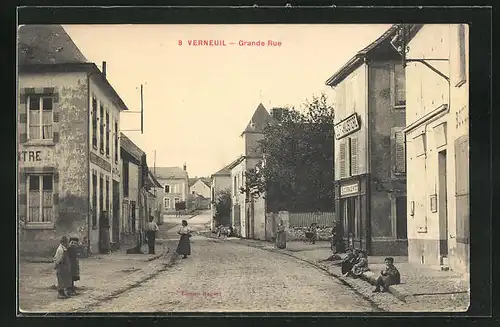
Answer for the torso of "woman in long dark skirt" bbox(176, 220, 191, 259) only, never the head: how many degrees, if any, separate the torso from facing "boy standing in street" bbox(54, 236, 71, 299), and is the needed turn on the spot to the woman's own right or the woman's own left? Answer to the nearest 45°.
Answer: approximately 45° to the woman's own right

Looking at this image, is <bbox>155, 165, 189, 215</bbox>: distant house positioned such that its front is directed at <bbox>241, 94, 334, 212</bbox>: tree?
yes

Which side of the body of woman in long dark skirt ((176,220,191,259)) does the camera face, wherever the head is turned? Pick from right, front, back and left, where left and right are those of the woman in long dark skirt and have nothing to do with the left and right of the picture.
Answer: front

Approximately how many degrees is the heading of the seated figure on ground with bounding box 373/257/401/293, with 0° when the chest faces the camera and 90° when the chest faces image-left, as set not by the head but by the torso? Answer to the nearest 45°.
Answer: approximately 45°

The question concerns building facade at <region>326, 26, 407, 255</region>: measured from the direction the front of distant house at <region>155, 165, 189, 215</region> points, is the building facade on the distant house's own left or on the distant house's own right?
on the distant house's own left

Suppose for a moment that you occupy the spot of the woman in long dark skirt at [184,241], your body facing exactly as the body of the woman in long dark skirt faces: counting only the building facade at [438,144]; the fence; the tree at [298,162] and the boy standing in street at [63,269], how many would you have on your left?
3

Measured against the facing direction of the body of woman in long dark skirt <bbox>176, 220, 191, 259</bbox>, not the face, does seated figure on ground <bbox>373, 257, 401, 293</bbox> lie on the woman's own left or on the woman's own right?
on the woman's own left

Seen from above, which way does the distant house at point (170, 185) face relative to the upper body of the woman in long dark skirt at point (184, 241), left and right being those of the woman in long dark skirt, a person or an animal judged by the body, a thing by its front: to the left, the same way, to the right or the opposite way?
the same way

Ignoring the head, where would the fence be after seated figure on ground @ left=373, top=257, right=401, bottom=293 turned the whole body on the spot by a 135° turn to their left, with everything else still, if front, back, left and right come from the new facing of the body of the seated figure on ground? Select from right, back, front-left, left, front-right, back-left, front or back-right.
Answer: back-left

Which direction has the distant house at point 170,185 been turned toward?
toward the camera

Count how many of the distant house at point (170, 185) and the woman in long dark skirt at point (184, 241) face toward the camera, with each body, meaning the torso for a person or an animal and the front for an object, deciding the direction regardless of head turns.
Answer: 2
